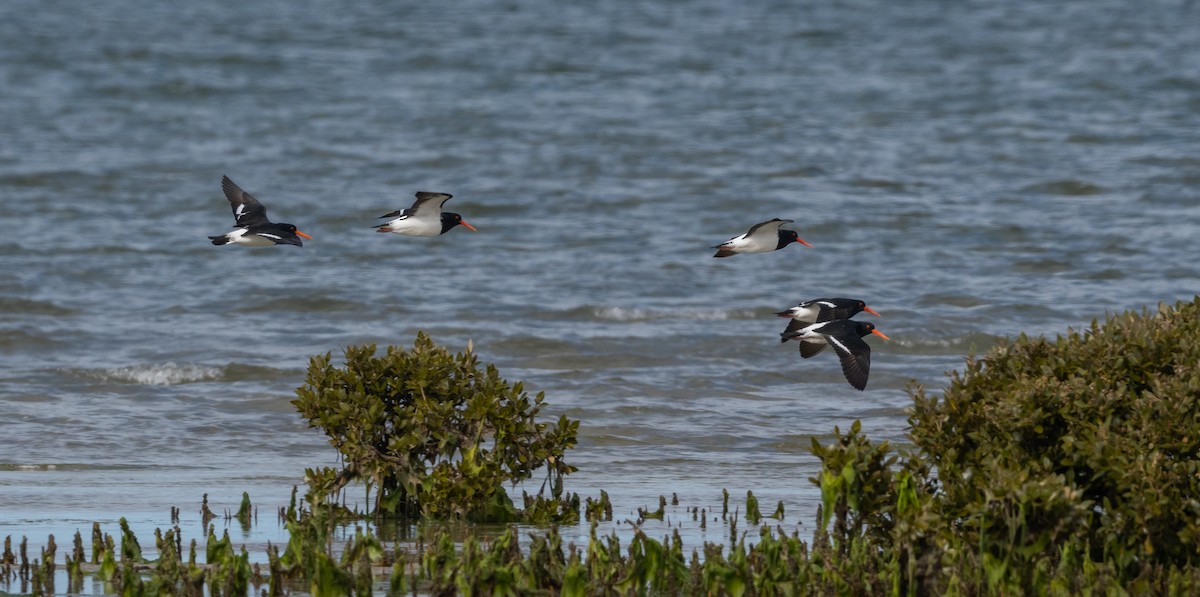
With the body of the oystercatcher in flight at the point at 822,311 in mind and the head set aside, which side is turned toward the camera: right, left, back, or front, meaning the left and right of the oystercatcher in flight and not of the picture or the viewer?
right

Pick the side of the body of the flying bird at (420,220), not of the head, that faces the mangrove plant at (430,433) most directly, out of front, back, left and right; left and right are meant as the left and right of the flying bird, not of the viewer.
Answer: right

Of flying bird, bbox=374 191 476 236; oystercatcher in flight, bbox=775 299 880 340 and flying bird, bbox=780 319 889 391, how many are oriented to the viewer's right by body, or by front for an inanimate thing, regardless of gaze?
3

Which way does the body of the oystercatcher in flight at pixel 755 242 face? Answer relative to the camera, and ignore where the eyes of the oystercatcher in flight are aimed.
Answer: to the viewer's right

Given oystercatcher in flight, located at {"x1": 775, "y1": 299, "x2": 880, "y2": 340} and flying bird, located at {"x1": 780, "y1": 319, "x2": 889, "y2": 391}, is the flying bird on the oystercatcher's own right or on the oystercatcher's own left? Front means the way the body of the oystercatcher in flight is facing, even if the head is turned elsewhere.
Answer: on the oystercatcher's own right

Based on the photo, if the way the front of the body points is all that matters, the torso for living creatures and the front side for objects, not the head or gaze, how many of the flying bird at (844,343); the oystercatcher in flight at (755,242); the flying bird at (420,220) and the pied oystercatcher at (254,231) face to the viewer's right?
4

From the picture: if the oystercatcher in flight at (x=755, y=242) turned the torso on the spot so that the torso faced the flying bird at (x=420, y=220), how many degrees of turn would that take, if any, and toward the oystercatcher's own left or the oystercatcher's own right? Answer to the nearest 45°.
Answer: approximately 180°

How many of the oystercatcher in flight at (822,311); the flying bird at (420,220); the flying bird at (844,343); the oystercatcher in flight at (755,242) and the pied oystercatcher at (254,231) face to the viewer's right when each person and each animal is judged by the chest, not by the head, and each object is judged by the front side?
5

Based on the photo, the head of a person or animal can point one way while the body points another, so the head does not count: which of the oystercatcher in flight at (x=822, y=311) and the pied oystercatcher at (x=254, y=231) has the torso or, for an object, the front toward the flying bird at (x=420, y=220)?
the pied oystercatcher

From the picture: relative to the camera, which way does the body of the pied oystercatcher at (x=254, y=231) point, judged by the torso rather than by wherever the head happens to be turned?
to the viewer's right

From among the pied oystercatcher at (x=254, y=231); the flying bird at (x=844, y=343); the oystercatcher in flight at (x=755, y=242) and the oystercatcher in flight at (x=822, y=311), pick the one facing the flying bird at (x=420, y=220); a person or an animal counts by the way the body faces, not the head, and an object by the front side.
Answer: the pied oystercatcher

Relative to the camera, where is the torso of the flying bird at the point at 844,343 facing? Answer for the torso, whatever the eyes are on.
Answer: to the viewer's right

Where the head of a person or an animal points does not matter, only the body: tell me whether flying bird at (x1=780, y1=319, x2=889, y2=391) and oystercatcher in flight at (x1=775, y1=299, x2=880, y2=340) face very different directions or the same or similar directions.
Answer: same or similar directions
